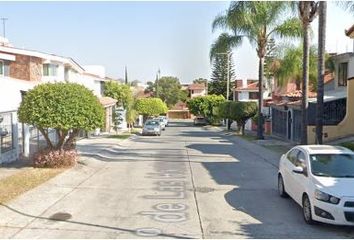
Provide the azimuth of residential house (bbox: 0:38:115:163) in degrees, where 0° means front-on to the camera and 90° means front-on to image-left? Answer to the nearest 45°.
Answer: approximately 315°

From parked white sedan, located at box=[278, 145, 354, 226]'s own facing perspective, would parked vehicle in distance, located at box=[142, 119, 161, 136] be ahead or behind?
behind

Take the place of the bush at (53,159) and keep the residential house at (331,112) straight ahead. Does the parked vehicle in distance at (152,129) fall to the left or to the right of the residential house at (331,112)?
left

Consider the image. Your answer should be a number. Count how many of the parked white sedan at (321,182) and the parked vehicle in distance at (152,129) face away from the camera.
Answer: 0

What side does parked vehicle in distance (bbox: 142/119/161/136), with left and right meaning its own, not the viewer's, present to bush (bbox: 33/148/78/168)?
front

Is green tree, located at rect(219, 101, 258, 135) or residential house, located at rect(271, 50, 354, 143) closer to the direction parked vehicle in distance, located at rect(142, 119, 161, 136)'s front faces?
the residential house

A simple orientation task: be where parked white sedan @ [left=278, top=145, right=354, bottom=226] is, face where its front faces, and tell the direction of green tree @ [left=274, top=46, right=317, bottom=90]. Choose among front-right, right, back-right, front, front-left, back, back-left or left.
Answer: back-left

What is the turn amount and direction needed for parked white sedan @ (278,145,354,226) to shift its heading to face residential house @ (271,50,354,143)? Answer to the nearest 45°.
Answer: approximately 135° to its left

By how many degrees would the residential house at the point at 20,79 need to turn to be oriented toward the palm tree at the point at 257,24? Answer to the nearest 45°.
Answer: approximately 45° to its left

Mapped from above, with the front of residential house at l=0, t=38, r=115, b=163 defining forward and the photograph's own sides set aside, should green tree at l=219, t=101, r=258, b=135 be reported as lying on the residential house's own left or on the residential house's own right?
on the residential house's own left

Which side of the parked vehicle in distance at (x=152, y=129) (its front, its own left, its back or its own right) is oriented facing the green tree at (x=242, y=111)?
left

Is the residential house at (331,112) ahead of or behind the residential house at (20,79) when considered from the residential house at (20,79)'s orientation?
ahead

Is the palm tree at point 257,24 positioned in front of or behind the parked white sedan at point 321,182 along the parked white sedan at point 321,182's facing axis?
behind

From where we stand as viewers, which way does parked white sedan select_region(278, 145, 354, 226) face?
facing the viewer and to the right of the viewer

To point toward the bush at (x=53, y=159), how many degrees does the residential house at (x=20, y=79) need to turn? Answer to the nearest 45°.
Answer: approximately 45° to its right
